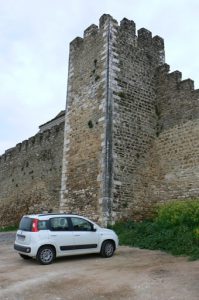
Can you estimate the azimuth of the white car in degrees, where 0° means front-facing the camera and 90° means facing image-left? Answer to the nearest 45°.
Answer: approximately 225°

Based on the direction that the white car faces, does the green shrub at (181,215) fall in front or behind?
in front

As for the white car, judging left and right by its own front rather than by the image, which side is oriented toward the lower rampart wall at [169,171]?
front
